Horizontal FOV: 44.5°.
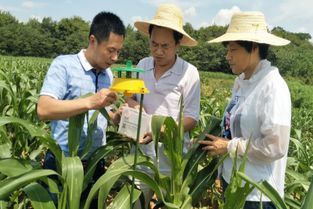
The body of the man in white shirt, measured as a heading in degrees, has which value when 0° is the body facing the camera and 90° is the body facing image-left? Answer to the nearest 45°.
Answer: approximately 45°

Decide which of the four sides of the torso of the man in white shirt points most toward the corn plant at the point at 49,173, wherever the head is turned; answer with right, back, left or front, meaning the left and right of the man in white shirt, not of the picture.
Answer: front

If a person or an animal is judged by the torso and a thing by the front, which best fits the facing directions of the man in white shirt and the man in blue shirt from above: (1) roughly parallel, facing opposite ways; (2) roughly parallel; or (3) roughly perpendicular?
roughly perpendicular

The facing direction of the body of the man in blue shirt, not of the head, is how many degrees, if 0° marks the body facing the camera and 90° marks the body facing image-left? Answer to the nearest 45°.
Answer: approximately 315°

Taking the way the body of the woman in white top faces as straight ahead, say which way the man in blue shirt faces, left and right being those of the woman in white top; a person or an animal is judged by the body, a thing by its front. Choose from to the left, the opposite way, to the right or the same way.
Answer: the opposite way

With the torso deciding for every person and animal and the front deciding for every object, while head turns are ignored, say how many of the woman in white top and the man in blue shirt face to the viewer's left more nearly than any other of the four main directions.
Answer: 1

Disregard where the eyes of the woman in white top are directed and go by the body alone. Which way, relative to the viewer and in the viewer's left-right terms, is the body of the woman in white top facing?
facing to the left of the viewer

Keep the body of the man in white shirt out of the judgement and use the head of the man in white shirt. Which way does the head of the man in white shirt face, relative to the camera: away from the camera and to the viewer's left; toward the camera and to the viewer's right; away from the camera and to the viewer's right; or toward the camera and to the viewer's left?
toward the camera and to the viewer's left

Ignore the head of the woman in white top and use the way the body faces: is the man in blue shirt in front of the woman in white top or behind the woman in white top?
in front
